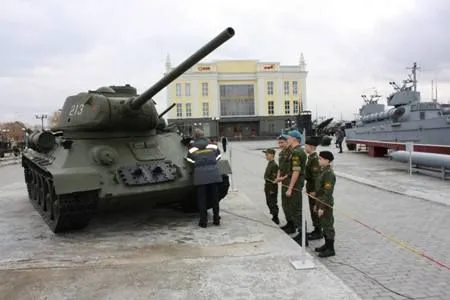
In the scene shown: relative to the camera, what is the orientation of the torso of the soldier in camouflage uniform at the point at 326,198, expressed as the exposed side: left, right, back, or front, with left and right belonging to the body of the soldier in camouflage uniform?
left

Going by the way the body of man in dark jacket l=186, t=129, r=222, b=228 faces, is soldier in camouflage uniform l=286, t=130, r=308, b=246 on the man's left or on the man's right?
on the man's right

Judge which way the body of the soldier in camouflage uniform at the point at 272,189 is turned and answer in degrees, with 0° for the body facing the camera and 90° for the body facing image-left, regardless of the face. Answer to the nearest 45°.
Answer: approximately 90°

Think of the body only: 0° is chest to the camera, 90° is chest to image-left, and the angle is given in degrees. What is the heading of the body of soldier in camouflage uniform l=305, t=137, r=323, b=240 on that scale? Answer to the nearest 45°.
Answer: approximately 90°

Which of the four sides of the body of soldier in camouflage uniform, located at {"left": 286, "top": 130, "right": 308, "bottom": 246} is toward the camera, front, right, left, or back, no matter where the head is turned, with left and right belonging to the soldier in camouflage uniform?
left

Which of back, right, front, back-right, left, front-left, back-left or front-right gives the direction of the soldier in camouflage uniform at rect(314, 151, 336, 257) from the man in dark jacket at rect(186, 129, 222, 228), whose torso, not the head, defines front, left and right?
back-right

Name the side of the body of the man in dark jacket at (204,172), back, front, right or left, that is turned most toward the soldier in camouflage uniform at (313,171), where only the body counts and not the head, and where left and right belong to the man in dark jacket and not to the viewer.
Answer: right

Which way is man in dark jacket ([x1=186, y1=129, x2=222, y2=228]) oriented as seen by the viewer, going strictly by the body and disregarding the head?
away from the camera

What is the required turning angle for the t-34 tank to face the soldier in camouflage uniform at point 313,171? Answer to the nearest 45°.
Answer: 0° — it already faces them
